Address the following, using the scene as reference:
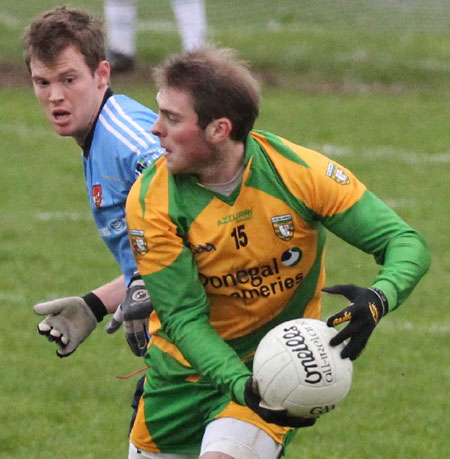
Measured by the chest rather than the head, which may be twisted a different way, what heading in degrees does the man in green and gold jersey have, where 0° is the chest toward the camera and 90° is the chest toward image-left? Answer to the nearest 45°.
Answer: approximately 0°

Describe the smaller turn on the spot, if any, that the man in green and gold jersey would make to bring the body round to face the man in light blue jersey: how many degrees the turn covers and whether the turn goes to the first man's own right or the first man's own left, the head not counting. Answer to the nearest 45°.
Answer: approximately 135° to the first man's own right

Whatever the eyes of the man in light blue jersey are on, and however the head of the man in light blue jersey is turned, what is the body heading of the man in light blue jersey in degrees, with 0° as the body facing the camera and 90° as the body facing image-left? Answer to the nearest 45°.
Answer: approximately 45°

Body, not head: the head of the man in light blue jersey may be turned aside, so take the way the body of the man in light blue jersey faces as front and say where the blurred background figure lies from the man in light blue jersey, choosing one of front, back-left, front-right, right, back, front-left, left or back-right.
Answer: back-right

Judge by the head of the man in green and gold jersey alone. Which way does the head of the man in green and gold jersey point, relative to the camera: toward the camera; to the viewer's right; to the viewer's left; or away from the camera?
to the viewer's left
